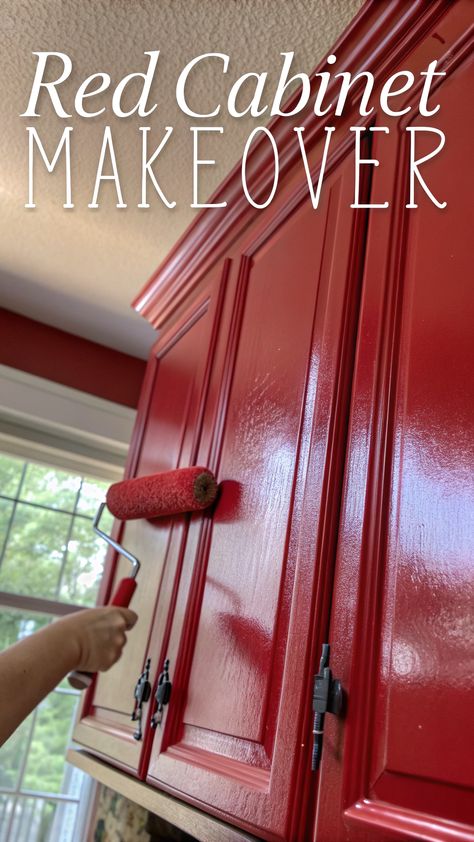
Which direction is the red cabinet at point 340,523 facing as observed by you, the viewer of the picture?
facing the viewer and to the left of the viewer

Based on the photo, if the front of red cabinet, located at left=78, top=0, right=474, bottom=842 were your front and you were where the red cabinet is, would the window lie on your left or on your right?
on your right
